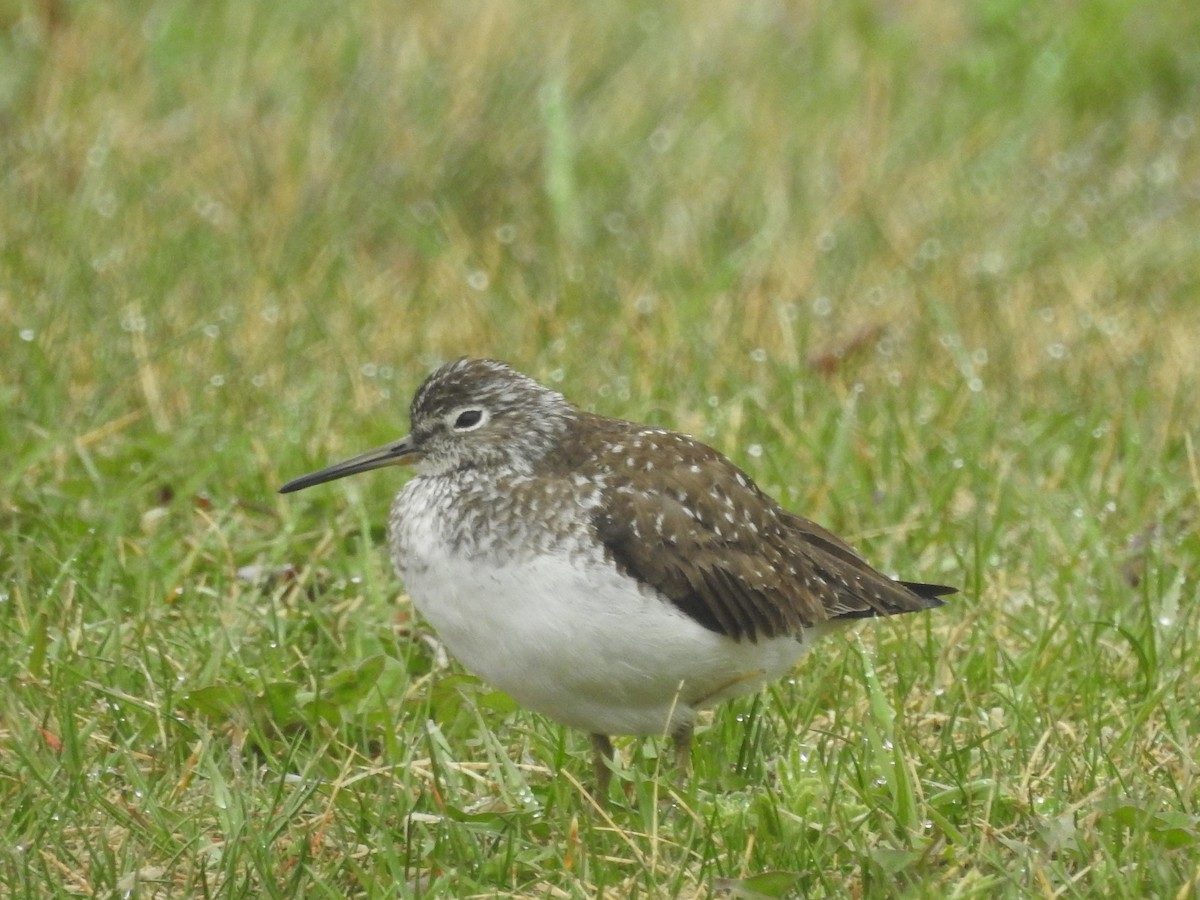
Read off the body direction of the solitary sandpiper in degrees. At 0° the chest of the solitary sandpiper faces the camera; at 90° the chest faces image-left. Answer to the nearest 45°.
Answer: approximately 90°
